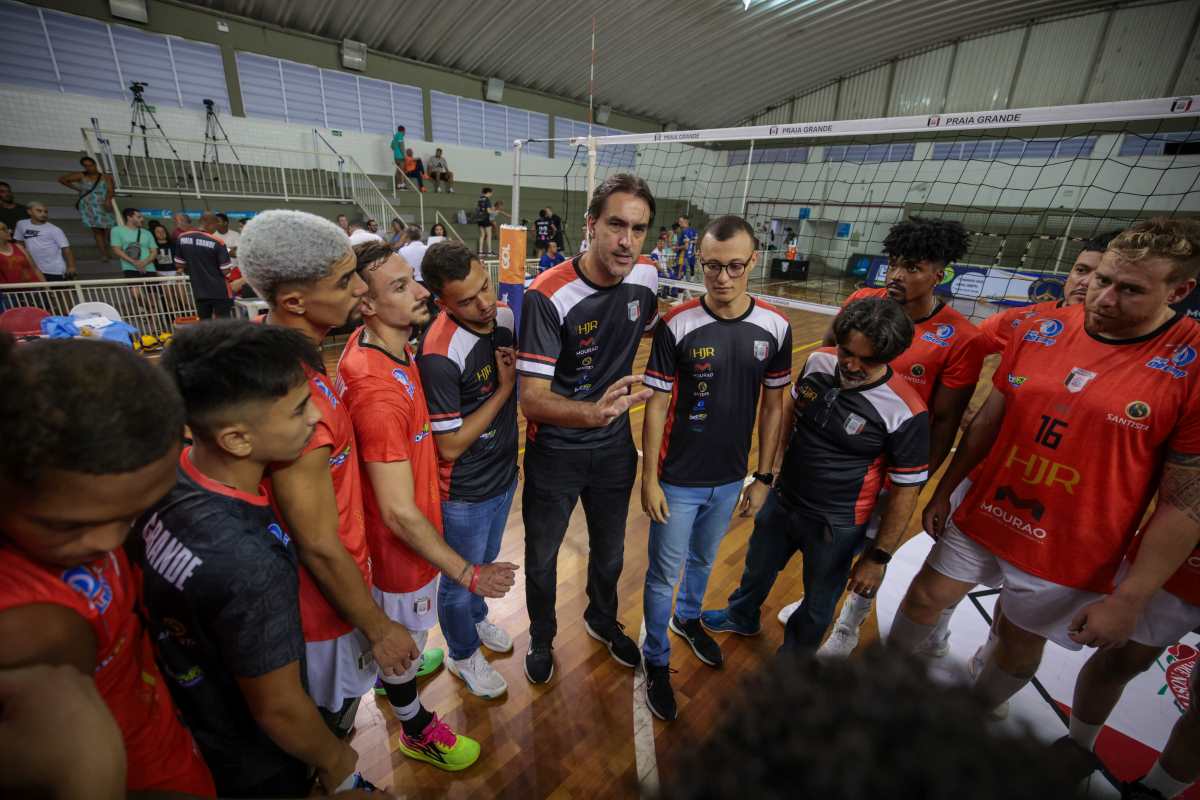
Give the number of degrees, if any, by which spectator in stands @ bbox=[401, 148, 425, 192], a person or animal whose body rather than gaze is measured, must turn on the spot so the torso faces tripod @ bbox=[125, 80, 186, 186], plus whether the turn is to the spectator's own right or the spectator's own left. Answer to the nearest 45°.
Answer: approximately 135° to the spectator's own right

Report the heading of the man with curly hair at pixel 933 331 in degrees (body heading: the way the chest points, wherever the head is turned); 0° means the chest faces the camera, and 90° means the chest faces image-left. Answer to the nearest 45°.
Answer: approximately 45°

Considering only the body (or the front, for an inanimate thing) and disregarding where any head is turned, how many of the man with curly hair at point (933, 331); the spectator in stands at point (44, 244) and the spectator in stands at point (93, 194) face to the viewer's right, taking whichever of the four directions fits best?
0

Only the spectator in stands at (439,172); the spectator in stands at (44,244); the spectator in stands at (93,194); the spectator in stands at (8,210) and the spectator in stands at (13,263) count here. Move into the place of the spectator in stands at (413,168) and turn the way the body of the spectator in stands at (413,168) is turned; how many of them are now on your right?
4

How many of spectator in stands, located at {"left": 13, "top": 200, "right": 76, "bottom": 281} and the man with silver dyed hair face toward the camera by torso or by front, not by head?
1

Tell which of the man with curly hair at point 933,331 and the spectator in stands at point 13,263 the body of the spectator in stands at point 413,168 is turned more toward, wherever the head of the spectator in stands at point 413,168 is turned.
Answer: the man with curly hair

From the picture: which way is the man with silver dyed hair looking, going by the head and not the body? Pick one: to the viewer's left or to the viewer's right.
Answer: to the viewer's right

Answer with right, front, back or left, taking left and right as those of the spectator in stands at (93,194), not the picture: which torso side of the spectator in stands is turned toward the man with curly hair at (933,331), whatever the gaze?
front

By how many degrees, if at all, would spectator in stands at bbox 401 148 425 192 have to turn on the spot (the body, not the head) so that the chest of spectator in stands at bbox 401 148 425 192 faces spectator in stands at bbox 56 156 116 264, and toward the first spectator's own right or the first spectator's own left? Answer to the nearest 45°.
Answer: approximately 90° to the first spectator's own right

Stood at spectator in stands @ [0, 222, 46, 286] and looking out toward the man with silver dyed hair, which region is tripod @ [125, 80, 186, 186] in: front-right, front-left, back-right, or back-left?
back-left

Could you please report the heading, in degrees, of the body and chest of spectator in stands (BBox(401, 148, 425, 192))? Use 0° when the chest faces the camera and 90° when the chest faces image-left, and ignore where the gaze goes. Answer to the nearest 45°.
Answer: approximately 315°

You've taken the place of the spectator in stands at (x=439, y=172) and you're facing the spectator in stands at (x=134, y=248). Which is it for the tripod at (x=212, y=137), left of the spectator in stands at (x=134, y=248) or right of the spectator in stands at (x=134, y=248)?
right

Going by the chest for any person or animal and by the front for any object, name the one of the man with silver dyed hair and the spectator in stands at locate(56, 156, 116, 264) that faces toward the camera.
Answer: the spectator in stands

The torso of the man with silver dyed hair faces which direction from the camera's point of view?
to the viewer's right

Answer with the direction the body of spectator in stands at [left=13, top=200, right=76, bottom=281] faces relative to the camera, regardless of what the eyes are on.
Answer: toward the camera

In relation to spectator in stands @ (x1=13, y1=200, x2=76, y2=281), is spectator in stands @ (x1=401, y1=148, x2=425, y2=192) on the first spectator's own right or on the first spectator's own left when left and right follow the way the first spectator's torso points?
on the first spectator's own left

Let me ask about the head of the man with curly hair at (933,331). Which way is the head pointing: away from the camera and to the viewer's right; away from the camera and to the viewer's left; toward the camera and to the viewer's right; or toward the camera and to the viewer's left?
toward the camera and to the viewer's left
